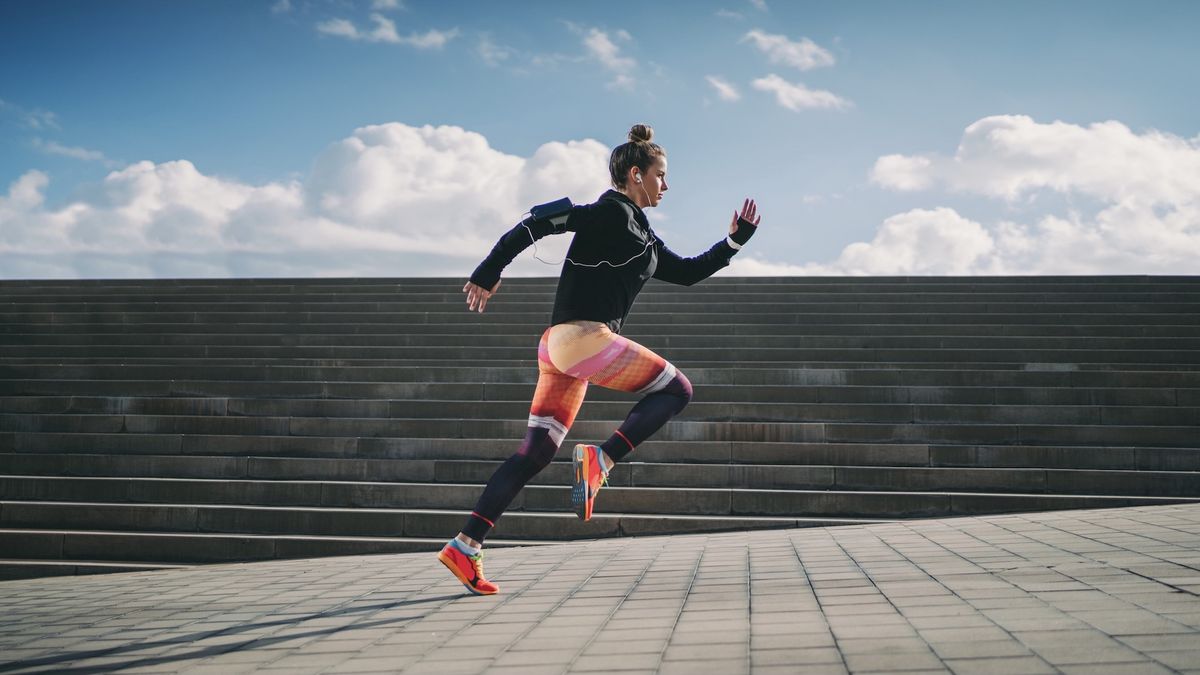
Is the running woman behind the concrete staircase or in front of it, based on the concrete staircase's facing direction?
in front

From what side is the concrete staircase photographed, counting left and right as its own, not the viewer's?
front

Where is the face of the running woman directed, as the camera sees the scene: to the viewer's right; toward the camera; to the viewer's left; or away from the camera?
to the viewer's right

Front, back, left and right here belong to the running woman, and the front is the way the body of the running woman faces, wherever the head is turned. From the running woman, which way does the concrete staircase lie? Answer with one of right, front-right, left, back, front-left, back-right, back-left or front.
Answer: left

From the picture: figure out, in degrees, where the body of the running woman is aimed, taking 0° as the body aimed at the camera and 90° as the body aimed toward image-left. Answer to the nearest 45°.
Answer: approximately 270°

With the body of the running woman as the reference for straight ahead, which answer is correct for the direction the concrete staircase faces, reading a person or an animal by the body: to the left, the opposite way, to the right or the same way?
to the right
